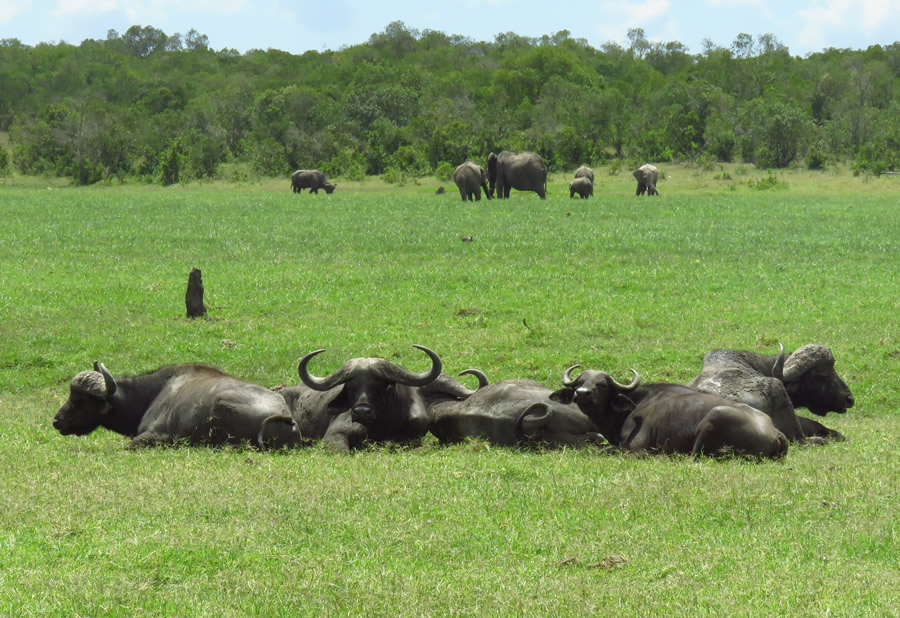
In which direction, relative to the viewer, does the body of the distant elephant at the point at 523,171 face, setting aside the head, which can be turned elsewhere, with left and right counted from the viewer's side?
facing to the left of the viewer

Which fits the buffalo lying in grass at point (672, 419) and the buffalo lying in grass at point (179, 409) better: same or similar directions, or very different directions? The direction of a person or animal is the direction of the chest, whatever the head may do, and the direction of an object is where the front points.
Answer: same or similar directions

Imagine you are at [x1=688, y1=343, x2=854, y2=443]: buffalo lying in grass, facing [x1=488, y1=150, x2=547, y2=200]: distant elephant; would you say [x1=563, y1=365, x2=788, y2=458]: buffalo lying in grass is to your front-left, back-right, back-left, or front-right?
back-left

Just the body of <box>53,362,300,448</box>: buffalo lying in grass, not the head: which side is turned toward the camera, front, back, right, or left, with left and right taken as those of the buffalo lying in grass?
left

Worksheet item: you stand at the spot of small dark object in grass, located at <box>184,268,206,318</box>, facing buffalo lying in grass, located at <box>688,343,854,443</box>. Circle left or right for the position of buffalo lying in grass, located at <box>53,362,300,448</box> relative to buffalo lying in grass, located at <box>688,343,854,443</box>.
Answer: right

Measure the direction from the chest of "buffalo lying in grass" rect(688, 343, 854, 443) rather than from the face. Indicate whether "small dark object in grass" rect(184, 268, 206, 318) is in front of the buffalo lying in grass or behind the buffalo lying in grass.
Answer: behind

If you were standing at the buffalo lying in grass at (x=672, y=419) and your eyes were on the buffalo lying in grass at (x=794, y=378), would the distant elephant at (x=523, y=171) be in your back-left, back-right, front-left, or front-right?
front-left

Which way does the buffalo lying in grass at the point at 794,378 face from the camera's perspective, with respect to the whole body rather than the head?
to the viewer's right

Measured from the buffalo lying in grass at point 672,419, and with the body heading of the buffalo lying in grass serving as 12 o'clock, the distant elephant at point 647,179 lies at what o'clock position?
The distant elephant is roughly at 3 o'clock from the buffalo lying in grass.

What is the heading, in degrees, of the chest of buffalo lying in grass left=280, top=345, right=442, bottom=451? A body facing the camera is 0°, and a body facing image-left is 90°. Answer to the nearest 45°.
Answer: approximately 0°

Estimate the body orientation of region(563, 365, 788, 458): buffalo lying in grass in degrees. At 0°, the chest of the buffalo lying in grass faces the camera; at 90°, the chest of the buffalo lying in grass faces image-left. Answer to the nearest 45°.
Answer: approximately 90°

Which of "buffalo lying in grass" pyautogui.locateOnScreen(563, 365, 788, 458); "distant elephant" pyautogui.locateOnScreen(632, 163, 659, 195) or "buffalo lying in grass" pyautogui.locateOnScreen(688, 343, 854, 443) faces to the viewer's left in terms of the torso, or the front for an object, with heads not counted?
"buffalo lying in grass" pyautogui.locateOnScreen(563, 365, 788, 458)

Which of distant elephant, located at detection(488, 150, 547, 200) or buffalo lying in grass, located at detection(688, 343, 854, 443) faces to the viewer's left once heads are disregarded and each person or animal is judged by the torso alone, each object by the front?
the distant elephant

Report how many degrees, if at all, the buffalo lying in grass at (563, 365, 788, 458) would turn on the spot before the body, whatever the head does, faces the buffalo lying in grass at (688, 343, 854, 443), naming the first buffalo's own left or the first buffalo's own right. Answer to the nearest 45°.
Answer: approximately 135° to the first buffalo's own right

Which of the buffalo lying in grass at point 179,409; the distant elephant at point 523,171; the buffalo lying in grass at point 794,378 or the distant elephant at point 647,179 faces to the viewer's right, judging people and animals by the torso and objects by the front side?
the buffalo lying in grass at point 794,378
